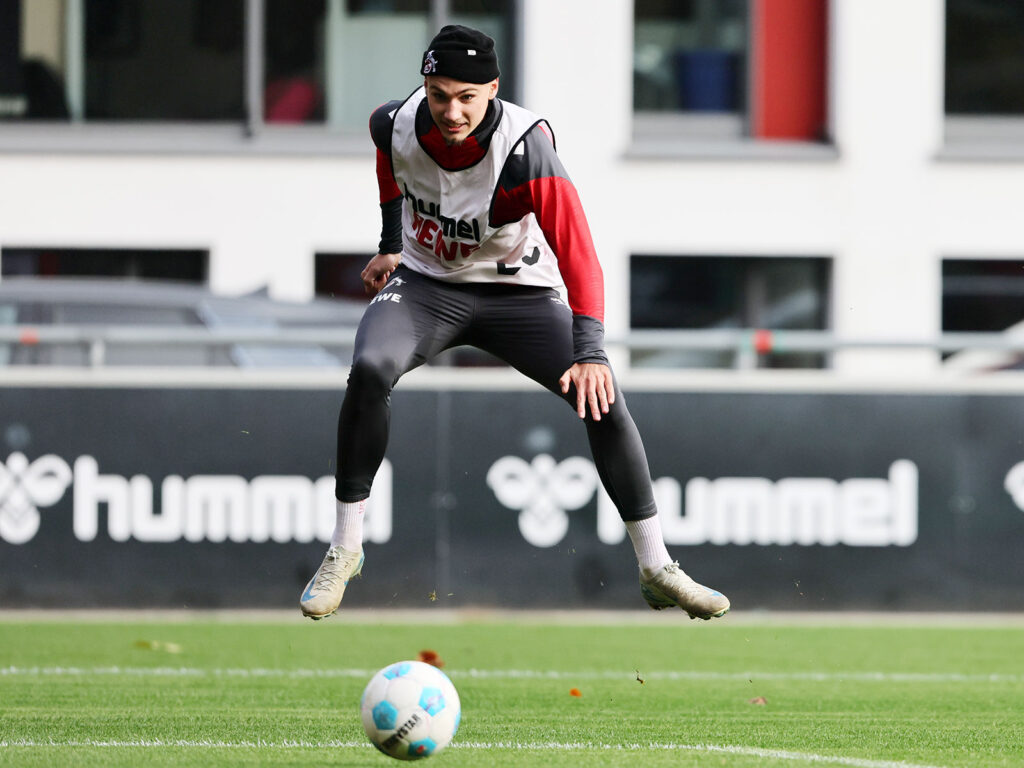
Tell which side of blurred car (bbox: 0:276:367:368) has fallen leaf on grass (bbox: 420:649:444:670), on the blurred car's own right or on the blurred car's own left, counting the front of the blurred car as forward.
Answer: on the blurred car's own right

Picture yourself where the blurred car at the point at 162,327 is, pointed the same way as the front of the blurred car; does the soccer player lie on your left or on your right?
on your right

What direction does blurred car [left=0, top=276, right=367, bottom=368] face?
to the viewer's right

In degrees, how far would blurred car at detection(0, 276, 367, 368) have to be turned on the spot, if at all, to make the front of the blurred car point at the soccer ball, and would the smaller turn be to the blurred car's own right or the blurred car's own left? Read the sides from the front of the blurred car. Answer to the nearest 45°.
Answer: approximately 90° to the blurred car's own right

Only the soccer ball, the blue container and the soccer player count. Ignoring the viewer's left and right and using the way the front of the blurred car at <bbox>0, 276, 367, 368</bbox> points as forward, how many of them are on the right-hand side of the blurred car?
2
